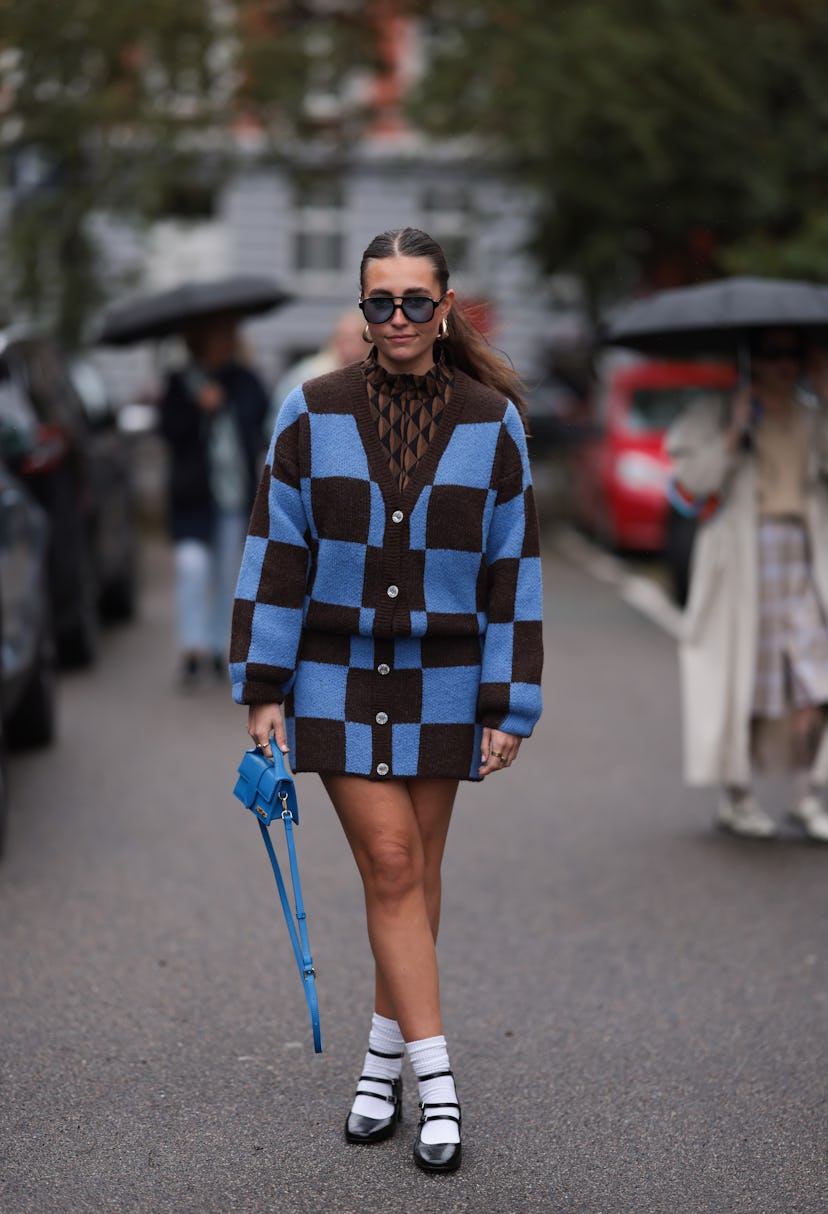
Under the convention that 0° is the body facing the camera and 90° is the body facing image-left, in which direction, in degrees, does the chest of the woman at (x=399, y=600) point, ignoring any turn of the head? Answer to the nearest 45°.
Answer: approximately 0°

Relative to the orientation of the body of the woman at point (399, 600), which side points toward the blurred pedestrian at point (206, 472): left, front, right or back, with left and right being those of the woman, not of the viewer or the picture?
back

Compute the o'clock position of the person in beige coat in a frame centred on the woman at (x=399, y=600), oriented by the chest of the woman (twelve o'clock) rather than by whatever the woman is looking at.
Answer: The person in beige coat is roughly at 7 o'clock from the woman.

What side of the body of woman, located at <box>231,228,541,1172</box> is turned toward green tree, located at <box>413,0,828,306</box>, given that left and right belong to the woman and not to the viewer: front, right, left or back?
back

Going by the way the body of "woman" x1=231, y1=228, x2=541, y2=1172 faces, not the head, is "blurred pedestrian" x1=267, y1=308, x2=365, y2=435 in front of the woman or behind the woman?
behind
